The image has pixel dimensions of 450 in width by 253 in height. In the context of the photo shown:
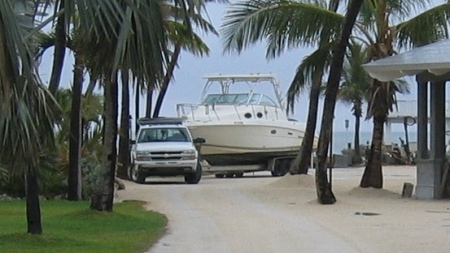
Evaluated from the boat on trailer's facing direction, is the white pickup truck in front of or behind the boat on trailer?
in front

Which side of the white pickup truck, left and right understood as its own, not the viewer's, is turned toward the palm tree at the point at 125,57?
front

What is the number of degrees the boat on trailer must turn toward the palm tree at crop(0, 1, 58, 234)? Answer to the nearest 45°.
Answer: approximately 45° to its left

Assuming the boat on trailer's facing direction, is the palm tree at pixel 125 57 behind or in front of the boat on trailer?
in front

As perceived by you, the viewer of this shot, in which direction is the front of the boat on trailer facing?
facing the viewer and to the left of the viewer

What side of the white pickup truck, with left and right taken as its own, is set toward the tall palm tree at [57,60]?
front

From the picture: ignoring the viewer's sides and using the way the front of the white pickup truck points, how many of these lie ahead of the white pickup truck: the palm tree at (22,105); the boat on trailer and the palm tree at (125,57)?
2

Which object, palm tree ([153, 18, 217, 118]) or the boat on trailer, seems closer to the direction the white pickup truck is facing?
the boat on trailer
